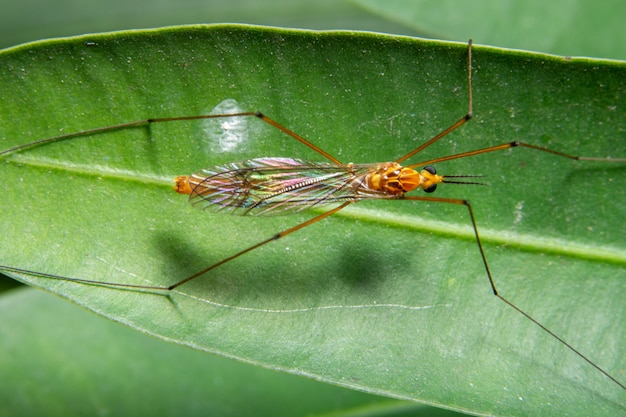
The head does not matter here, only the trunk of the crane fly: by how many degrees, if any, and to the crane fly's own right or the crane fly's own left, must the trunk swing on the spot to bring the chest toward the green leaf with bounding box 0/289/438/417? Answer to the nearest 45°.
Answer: approximately 180°

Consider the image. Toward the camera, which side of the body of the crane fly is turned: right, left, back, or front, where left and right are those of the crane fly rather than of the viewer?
right
